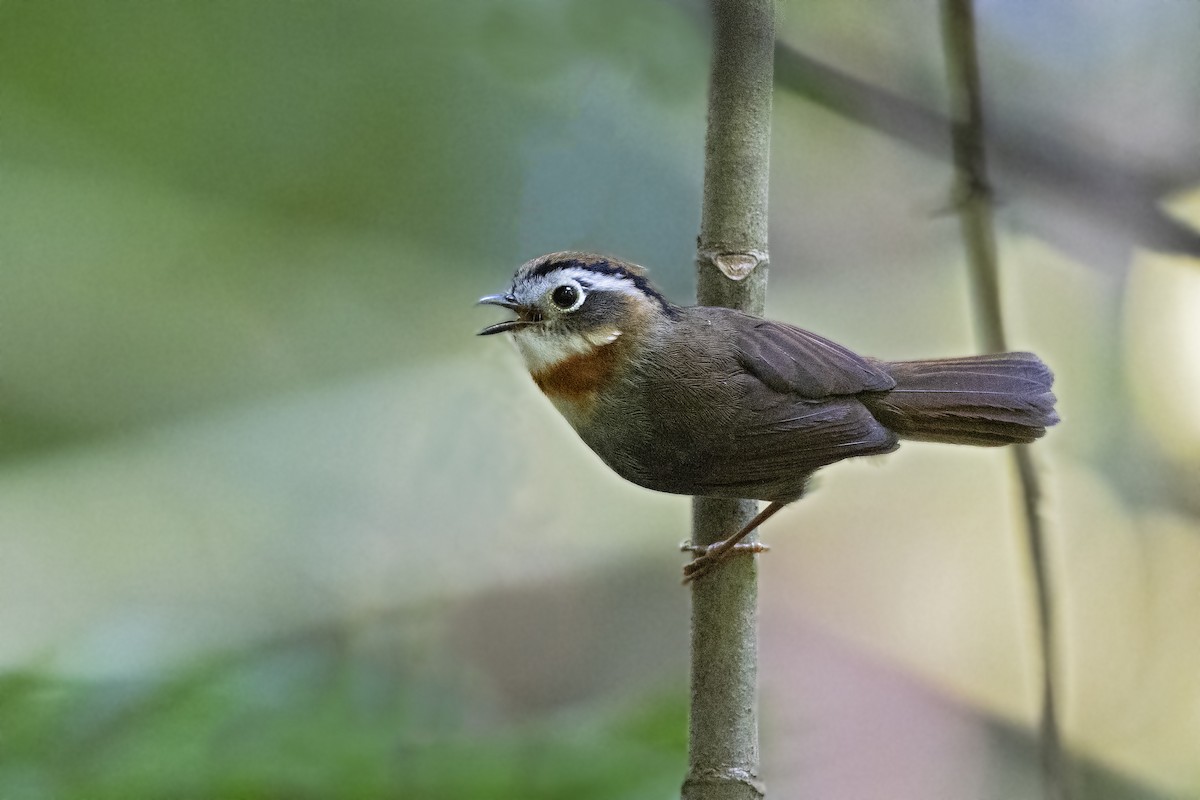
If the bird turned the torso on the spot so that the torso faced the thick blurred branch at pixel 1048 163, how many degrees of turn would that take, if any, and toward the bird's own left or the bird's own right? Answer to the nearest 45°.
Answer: approximately 135° to the bird's own right

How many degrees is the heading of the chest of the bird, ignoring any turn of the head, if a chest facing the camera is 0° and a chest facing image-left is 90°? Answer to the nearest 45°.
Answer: approximately 90°
